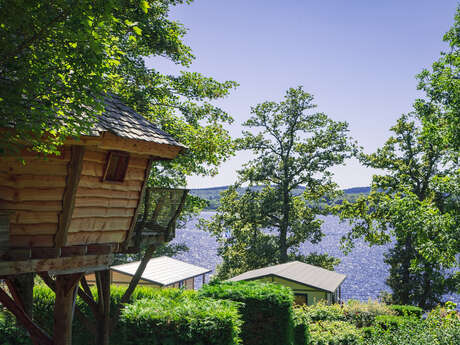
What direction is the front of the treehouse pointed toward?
to the viewer's right

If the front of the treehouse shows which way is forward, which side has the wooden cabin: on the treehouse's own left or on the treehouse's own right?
on the treehouse's own left
